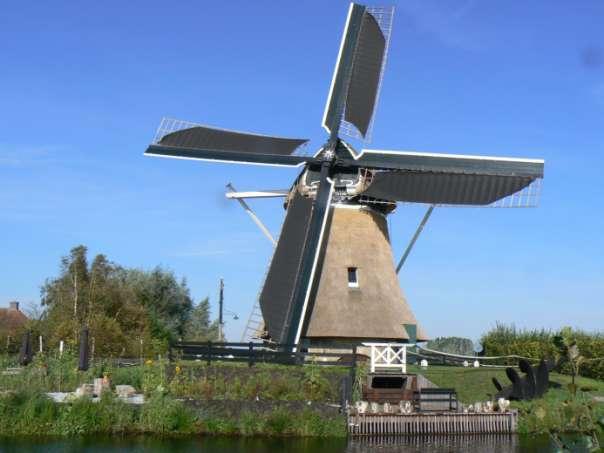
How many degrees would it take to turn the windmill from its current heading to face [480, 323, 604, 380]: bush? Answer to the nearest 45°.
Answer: approximately 135° to its left

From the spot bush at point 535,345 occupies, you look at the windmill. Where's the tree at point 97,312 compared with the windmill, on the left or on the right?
right

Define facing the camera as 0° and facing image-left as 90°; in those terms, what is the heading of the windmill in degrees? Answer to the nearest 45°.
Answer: approximately 0°

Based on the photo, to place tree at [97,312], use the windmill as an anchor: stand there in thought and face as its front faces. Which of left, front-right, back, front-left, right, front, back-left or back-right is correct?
back-right
